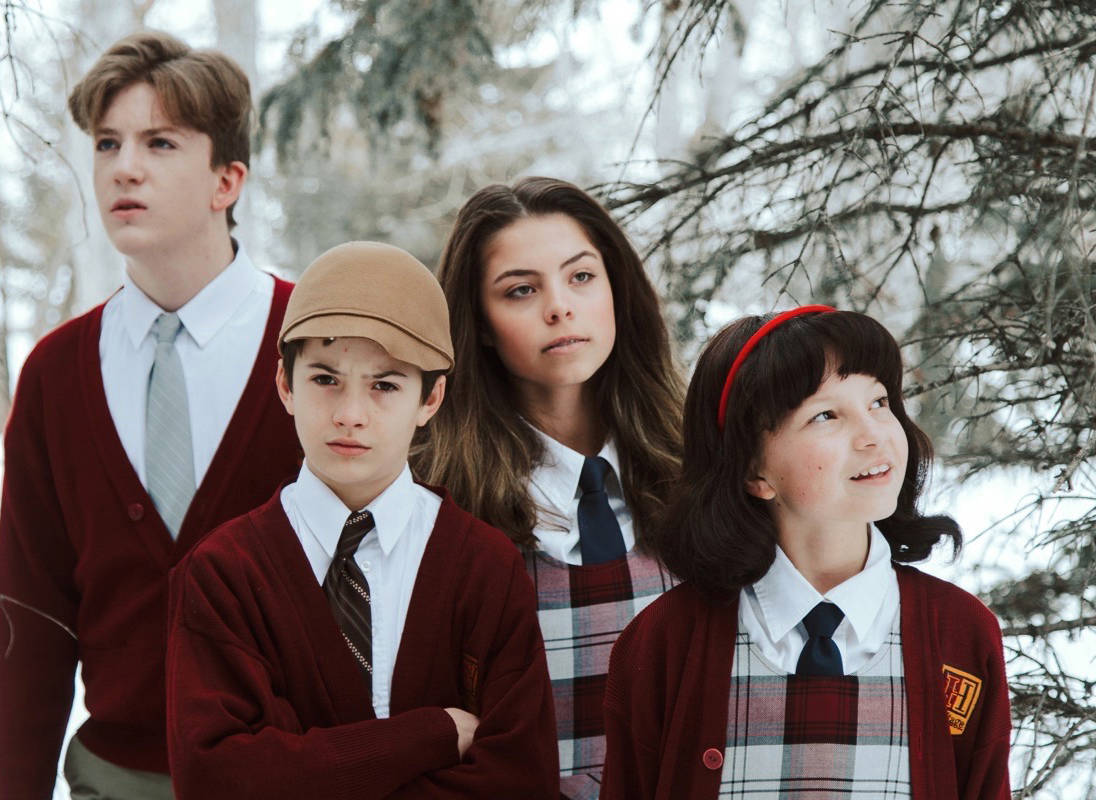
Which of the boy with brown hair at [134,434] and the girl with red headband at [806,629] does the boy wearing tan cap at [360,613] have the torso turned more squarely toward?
the girl with red headband

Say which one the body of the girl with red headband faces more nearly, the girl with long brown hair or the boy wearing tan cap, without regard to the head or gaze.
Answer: the boy wearing tan cap

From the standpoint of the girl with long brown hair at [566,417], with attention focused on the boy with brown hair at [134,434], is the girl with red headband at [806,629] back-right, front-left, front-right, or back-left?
back-left

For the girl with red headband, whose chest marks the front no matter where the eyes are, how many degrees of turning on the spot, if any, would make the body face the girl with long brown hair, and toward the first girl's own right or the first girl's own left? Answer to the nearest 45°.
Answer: approximately 135° to the first girl's own right

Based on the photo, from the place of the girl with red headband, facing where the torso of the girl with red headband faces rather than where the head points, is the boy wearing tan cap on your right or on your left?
on your right

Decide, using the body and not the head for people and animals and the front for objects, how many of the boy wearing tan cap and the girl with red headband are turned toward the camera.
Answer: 2

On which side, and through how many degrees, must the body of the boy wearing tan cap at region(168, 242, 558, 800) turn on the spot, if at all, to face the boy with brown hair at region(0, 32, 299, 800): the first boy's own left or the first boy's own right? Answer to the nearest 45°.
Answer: approximately 135° to the first boy's own right

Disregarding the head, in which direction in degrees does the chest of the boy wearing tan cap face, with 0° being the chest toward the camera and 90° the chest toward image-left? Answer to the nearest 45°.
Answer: approximately 0°

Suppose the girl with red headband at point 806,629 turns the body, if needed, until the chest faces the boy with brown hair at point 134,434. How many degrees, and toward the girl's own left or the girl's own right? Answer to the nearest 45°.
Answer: approximately 90° to the girl's own right
